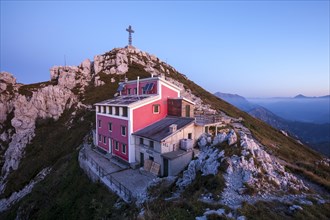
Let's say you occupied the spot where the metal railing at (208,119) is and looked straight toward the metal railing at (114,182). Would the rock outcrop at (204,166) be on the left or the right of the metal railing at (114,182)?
left
